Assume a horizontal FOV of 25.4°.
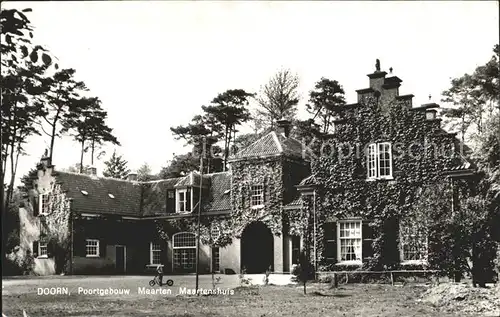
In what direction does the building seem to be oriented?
toward the camera
